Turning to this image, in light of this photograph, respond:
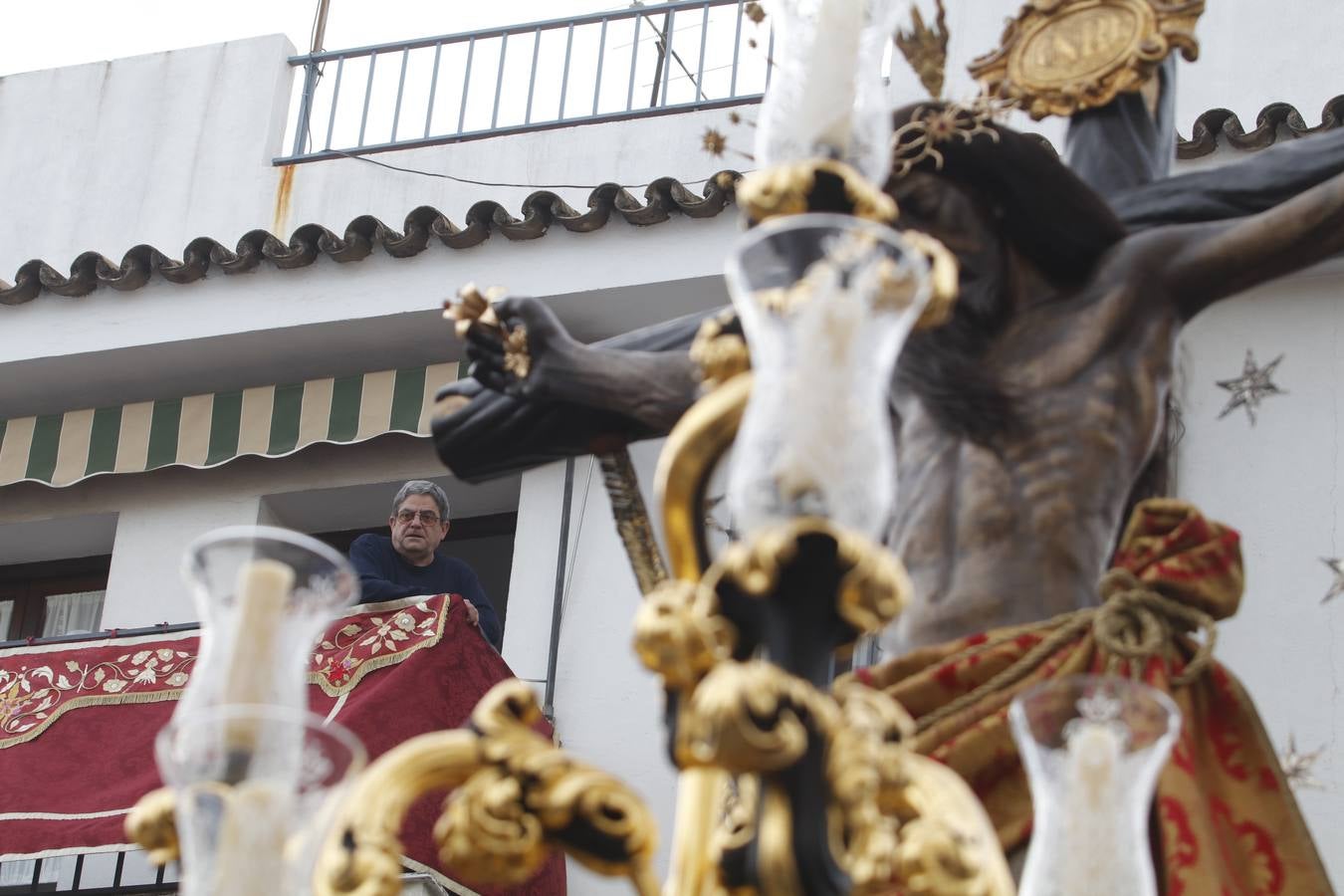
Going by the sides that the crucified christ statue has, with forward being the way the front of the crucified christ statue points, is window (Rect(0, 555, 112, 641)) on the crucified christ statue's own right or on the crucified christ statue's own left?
on the crucified christ statue's own right

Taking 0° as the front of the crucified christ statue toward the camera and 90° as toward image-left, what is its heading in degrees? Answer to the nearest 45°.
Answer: approximately 45°

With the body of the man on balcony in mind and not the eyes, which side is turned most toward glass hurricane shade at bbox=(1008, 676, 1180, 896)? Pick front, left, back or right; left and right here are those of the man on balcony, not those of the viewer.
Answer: front

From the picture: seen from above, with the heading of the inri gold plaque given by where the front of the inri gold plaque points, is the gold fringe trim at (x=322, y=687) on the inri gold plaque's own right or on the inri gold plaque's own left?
on the inri gold plaque's own right

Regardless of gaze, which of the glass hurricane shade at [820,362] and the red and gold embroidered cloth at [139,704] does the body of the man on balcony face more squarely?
the glass hurricane shade

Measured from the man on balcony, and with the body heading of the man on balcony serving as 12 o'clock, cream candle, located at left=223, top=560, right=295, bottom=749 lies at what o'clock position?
The cream candle is roughly at 12 o'clock from the man on balcony.
